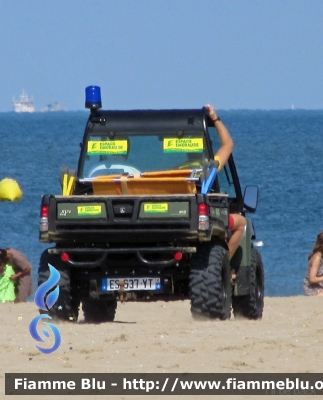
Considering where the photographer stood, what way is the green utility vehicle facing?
facing away from the viewer

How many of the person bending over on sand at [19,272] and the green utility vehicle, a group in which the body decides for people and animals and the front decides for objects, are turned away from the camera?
1

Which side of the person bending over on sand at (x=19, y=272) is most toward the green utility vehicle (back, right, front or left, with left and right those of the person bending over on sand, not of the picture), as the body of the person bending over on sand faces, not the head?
left
